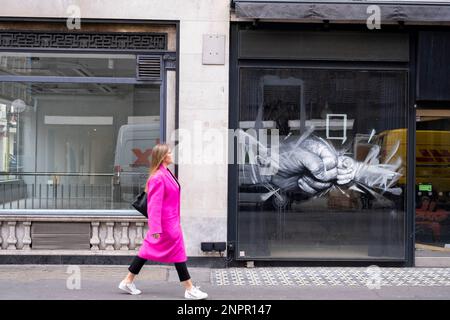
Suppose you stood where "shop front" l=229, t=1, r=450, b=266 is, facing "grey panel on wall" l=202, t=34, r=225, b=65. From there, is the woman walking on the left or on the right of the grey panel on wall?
left

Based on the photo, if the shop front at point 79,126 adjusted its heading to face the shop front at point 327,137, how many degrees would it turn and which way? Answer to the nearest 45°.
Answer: approximately 90° to its left

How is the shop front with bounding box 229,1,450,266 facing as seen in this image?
toward the camera

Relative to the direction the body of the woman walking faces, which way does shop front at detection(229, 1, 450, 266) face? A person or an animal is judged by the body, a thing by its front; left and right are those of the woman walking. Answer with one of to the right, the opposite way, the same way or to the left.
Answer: to the right

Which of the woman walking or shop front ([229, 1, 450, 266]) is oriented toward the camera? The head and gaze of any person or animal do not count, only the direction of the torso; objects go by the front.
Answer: the shop front

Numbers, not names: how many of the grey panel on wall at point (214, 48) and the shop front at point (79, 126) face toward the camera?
2

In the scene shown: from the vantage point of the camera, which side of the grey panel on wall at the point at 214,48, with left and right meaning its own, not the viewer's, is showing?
front

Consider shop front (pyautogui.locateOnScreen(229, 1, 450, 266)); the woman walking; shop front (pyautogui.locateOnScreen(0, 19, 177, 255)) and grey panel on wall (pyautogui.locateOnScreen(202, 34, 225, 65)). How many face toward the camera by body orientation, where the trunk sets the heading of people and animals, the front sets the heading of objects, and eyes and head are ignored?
3

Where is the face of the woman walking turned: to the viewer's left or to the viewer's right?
to the viewer's right

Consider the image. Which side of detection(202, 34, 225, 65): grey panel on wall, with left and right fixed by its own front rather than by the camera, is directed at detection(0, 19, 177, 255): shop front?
right

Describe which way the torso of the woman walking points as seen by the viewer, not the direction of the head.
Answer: to the viewer's right

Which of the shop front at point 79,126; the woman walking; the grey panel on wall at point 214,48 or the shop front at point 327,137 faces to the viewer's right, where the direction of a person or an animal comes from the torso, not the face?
the woman walking

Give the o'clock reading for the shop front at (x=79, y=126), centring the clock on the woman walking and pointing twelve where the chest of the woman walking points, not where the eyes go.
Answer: The shop front is roughly at 8 o'clock from the woman walking.

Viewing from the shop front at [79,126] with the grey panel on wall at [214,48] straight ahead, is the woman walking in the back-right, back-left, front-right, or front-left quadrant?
front-right

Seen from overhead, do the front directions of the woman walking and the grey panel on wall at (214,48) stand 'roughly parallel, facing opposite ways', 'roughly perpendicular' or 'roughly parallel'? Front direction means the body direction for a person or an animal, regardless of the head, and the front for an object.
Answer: roughly perpendicular
